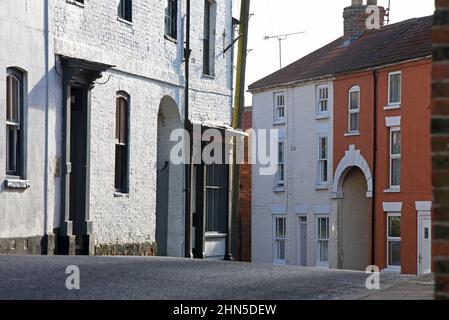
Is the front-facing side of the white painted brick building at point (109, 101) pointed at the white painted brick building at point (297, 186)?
no

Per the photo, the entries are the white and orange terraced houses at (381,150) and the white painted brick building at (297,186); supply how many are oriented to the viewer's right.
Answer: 0

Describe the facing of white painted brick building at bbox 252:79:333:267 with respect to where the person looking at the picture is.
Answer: facing the viewer and to the left of the viewer

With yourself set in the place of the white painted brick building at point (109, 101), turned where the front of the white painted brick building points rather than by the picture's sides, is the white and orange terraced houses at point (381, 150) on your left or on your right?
on your left

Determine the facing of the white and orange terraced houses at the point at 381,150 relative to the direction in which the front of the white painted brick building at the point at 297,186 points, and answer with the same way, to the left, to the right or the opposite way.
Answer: the same way

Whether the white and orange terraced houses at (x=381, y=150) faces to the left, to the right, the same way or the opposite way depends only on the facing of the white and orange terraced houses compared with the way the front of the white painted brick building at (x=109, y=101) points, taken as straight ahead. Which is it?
to the right

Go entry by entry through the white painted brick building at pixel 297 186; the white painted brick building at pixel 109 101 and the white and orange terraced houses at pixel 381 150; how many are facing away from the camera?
0

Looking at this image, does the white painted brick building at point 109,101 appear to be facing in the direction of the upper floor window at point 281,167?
no

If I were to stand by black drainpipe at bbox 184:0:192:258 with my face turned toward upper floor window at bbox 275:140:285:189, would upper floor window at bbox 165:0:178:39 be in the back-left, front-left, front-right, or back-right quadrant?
back-left

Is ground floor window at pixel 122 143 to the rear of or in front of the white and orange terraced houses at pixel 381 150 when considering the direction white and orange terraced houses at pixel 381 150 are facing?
in front

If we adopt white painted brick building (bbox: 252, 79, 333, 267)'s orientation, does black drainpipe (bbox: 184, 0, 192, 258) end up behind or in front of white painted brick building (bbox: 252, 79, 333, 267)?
in front

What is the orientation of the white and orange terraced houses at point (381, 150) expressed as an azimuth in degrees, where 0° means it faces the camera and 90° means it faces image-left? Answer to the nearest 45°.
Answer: approximately 45°

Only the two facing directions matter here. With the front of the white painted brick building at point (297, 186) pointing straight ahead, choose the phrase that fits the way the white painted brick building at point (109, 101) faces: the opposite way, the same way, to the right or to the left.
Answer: to the left
